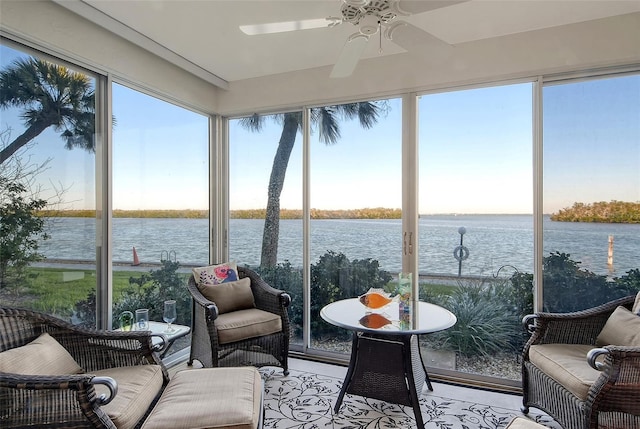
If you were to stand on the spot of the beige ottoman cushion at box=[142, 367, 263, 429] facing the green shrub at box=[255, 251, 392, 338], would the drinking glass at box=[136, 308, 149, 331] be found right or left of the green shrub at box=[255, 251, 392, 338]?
left

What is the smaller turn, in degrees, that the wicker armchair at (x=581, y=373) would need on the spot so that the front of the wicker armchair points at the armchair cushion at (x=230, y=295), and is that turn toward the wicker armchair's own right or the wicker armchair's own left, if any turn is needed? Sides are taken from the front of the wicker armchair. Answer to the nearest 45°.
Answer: approximately 45° to the wicker armchair's own right

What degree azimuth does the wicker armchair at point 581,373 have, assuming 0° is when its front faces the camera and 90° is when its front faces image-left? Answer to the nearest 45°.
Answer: approximately 45°

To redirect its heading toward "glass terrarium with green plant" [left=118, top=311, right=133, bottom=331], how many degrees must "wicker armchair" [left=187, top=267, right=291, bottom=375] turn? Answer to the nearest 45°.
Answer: approximately 135° to its right

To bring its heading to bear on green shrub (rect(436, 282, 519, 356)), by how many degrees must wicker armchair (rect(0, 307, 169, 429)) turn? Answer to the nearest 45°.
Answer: approximately 45° to its left

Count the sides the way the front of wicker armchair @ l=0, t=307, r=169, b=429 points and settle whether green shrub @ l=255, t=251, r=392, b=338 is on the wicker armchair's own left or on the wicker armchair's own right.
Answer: on the wicker armchair's own left

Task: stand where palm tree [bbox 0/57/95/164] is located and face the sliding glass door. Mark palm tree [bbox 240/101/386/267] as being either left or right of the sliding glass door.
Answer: left
